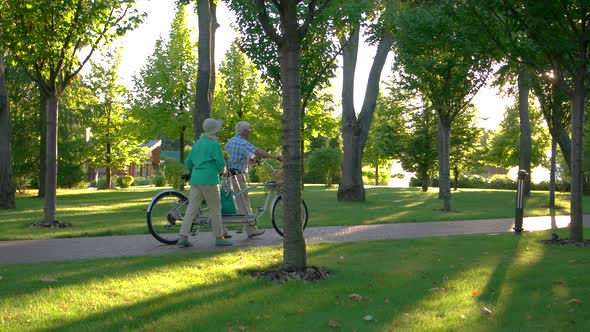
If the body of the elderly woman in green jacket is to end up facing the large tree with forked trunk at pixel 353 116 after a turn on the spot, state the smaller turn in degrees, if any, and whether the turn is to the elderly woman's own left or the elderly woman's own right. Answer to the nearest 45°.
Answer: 0° — they already face it

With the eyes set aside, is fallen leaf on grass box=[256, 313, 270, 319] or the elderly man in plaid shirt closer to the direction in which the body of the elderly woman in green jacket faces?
the elderly man in plaid shirt

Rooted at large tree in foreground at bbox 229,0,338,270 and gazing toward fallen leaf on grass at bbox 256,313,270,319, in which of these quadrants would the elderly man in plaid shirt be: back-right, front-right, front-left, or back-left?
back-right

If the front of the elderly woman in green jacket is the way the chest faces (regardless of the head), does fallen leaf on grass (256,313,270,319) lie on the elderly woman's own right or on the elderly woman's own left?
on the elderly woman's own right

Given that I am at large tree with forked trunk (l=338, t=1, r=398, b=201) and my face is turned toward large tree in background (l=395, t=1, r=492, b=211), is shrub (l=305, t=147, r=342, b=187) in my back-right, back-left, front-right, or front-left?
back-left

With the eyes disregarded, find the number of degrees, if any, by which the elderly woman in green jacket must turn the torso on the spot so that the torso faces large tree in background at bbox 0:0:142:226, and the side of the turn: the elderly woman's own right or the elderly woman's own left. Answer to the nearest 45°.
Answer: approximately 90° to the elderly woman's own left

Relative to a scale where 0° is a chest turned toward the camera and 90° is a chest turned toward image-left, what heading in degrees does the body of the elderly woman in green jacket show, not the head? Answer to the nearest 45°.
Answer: approximately 225°

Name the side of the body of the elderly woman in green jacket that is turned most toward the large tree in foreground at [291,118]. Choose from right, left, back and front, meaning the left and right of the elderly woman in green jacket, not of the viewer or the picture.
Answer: right
